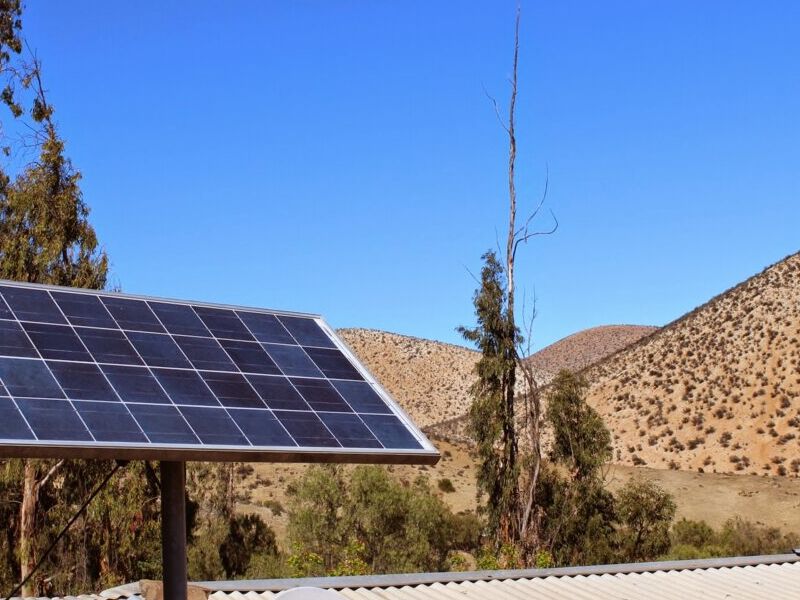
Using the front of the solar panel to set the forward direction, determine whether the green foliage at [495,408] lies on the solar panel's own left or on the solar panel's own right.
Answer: on the solar panel's own left

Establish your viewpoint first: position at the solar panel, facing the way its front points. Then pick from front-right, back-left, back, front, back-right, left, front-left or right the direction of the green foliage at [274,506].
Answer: back-left

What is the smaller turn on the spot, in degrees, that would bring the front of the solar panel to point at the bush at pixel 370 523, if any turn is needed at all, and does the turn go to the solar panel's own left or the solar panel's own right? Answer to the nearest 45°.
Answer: approximately 135° to the solar panel's own left

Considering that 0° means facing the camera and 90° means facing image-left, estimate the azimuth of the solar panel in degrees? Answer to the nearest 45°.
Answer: approximately 315°

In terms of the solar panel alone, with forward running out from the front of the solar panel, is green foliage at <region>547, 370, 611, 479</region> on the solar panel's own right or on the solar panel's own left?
on the solar panel's own left

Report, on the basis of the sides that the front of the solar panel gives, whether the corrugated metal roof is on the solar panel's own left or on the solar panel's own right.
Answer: on the solar panel's own left

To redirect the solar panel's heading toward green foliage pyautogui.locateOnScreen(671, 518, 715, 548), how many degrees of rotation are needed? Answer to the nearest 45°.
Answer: approximately 90° to its left

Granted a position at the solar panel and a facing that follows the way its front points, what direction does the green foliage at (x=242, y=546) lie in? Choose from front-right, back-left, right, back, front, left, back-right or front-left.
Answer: back-left
